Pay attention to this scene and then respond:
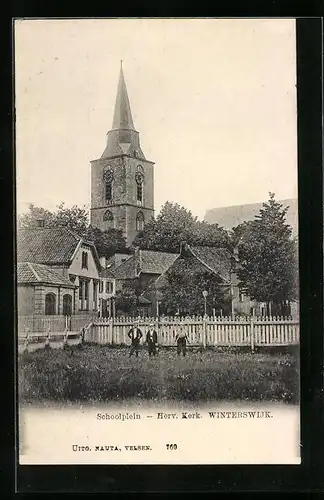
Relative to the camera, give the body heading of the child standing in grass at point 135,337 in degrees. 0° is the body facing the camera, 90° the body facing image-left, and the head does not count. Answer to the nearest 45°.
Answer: approximately 0°

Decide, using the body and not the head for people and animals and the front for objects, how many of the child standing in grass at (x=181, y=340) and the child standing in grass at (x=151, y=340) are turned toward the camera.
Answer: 2

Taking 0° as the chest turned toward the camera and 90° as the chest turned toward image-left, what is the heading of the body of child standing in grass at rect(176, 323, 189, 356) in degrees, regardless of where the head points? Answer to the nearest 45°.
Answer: approximately 0°

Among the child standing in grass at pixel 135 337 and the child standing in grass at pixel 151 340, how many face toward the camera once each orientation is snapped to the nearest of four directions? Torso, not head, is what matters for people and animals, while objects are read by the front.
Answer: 2
